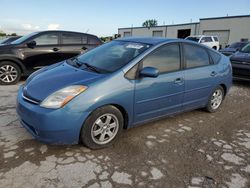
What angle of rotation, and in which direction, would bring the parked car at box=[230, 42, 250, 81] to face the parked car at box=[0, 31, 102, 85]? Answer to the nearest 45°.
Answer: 0° — it already faces it

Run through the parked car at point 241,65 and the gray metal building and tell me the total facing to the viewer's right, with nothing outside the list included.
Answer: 0

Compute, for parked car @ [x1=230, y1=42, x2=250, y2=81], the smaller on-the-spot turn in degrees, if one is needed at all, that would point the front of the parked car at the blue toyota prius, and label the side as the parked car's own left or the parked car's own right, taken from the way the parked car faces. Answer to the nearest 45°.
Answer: approximately 45° to the parked car's own left

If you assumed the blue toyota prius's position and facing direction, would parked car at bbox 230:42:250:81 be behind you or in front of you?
behind

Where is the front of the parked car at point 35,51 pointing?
to the viewer's left

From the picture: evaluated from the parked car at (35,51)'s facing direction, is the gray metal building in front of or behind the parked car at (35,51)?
behind

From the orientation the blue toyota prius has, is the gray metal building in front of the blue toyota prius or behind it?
behind

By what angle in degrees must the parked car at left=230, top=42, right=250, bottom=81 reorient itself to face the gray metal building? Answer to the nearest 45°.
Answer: approximately 135° to its right

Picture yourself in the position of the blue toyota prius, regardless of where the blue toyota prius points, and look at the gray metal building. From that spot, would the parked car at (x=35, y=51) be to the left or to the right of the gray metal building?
left

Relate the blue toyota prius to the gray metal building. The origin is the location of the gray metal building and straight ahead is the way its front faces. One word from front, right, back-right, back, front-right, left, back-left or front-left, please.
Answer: front-left

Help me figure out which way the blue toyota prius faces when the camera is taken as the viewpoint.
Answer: facing the viewer and to the left of the viewer

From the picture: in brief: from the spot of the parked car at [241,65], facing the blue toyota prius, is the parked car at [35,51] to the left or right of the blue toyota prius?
right
